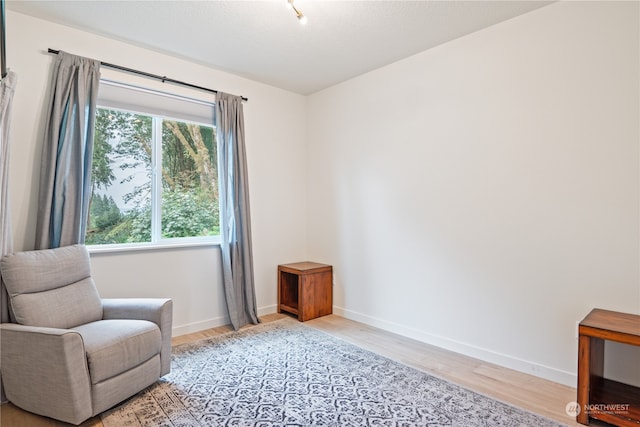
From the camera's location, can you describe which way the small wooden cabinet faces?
facing the viewer and to the left of the viewer

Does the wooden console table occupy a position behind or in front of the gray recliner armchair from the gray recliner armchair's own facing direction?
in front

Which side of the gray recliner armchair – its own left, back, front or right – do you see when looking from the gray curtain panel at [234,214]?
left

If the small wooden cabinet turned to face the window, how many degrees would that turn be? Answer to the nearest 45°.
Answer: approximately 45° to its right

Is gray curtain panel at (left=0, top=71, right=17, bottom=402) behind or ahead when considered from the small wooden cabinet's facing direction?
ahead

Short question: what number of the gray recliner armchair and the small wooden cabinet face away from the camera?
0

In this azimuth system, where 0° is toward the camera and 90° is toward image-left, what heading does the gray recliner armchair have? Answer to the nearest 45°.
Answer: approximately 315°
